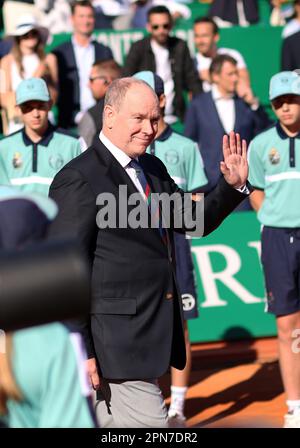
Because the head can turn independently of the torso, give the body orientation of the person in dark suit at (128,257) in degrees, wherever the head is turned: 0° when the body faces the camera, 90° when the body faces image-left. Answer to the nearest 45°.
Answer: approximately 315°

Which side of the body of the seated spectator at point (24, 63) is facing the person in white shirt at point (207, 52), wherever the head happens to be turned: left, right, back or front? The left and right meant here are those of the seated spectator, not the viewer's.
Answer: left

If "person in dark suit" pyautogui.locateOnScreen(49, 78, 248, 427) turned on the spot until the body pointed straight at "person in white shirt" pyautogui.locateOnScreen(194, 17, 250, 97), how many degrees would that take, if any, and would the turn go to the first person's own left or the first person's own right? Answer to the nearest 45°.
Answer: approximately 135° to the first person's own left

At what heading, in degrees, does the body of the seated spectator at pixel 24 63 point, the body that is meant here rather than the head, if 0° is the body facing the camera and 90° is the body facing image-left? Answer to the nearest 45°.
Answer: approximately 0°

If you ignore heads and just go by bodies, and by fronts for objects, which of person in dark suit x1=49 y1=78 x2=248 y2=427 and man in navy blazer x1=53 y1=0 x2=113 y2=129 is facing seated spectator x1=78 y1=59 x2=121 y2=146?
the man in navy blazer

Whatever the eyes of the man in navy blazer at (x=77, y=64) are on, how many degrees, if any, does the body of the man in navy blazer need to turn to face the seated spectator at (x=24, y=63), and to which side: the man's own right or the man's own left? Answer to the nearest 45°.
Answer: approximately 45° to the man's own right

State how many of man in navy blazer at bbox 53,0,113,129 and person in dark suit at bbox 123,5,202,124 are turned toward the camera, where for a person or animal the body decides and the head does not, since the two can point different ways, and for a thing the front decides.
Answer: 2

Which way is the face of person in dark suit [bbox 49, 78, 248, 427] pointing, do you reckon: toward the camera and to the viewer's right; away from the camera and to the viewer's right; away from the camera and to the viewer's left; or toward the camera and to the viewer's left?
toward the camera and to the viewer's right

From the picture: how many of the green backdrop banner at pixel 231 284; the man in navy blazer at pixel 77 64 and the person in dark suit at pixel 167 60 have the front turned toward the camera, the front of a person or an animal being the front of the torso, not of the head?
3

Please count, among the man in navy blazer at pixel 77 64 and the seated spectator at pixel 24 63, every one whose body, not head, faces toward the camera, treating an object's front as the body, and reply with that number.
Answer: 2
